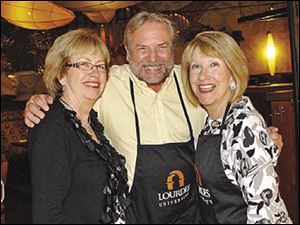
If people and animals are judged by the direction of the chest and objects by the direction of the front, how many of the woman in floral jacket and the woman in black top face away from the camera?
0

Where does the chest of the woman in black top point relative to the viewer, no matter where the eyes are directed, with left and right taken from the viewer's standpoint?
facing the viewer and to the right of the viewer

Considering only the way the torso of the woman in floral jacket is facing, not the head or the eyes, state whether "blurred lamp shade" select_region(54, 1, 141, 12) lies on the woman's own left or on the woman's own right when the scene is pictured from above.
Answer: on the woman's own right

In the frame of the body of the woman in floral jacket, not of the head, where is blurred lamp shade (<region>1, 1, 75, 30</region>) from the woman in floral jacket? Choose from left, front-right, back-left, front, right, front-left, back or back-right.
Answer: right

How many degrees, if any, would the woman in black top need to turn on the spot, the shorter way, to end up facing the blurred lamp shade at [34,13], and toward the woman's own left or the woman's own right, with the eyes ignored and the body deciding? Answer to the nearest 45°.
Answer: approximately 135° to the woman's own left

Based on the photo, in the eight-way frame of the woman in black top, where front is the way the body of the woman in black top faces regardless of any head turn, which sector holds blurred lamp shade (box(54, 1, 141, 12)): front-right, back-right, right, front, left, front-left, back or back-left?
back-left
